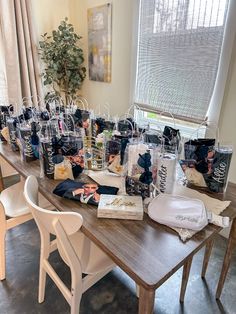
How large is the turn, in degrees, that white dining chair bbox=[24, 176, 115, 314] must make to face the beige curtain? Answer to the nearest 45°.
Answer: approximately 45° to its left

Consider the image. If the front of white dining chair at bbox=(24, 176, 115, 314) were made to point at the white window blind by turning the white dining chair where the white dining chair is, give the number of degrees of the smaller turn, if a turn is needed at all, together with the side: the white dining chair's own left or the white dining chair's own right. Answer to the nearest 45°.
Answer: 0° — it already faces it

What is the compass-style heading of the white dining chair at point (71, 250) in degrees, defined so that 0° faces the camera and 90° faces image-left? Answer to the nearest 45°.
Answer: approximately 225°
